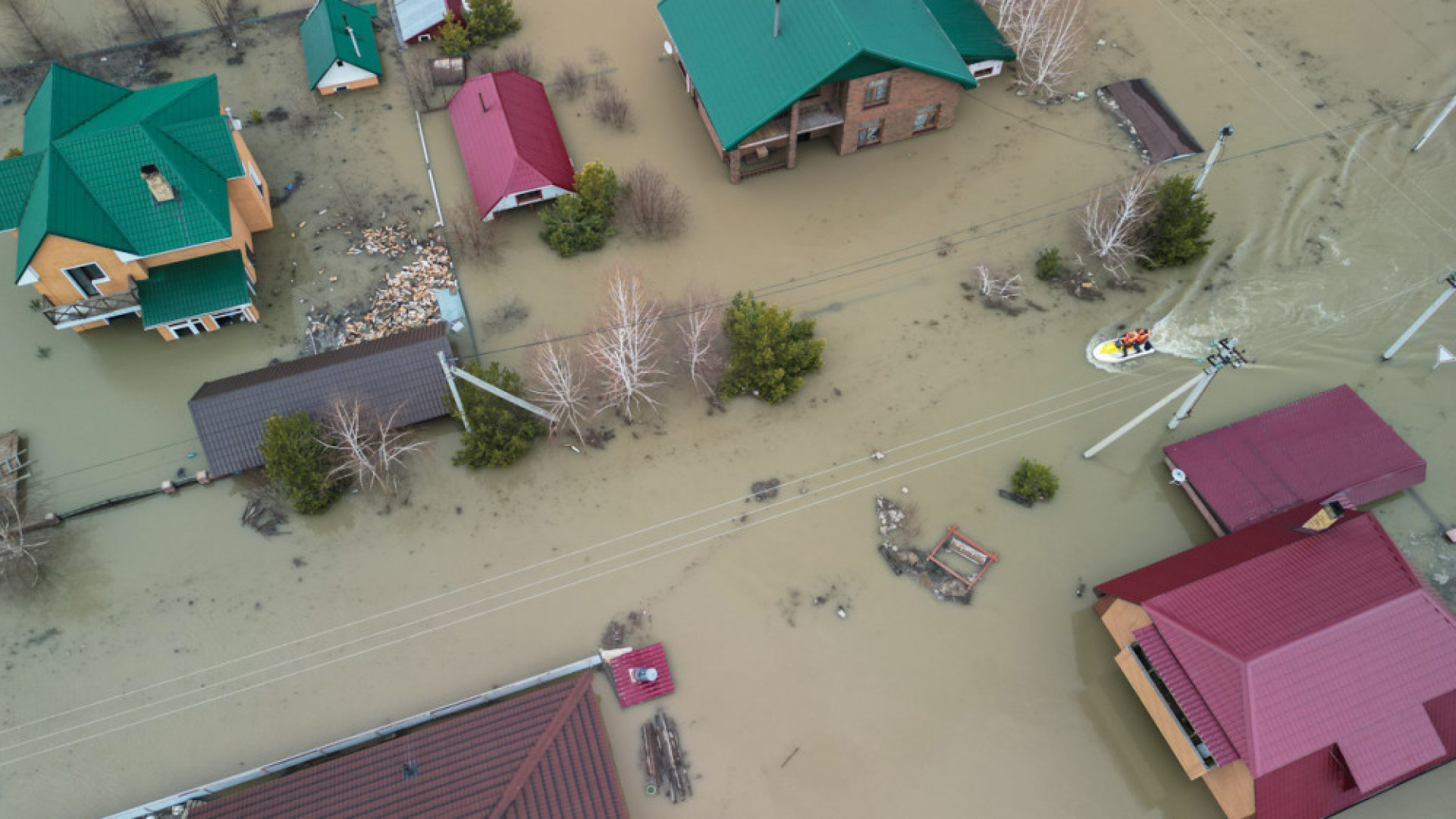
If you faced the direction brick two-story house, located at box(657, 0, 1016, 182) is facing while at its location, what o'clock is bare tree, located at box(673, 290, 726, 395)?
The bare tree is roughly at 1 o'clock from the brick two-story house.

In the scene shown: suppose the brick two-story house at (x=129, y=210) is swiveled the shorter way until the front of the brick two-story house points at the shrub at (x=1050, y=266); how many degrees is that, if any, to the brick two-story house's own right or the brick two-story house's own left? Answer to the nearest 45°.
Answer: approximately 45° to the brick two-story house's own left

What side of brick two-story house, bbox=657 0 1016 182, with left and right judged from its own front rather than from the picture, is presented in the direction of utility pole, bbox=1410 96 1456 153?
left

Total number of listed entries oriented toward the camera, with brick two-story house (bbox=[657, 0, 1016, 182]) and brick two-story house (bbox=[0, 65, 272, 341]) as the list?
2

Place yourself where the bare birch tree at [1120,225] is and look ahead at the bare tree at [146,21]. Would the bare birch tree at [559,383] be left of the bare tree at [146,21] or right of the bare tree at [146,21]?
left

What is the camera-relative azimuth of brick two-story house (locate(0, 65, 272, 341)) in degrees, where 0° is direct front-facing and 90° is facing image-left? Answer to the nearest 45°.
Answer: approximately 0°

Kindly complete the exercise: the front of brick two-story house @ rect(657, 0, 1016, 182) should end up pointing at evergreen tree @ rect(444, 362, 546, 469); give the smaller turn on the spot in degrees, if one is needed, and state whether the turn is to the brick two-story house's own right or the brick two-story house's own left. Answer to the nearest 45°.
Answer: approximately 45° to the brick two-story house's own right

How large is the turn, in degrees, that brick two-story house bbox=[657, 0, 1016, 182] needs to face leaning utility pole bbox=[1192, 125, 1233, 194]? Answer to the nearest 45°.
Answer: approximately 90° to its left

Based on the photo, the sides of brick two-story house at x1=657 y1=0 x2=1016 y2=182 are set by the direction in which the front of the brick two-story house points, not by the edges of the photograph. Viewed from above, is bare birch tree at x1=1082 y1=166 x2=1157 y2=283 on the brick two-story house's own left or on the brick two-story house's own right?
on the brick two-story house's own left
